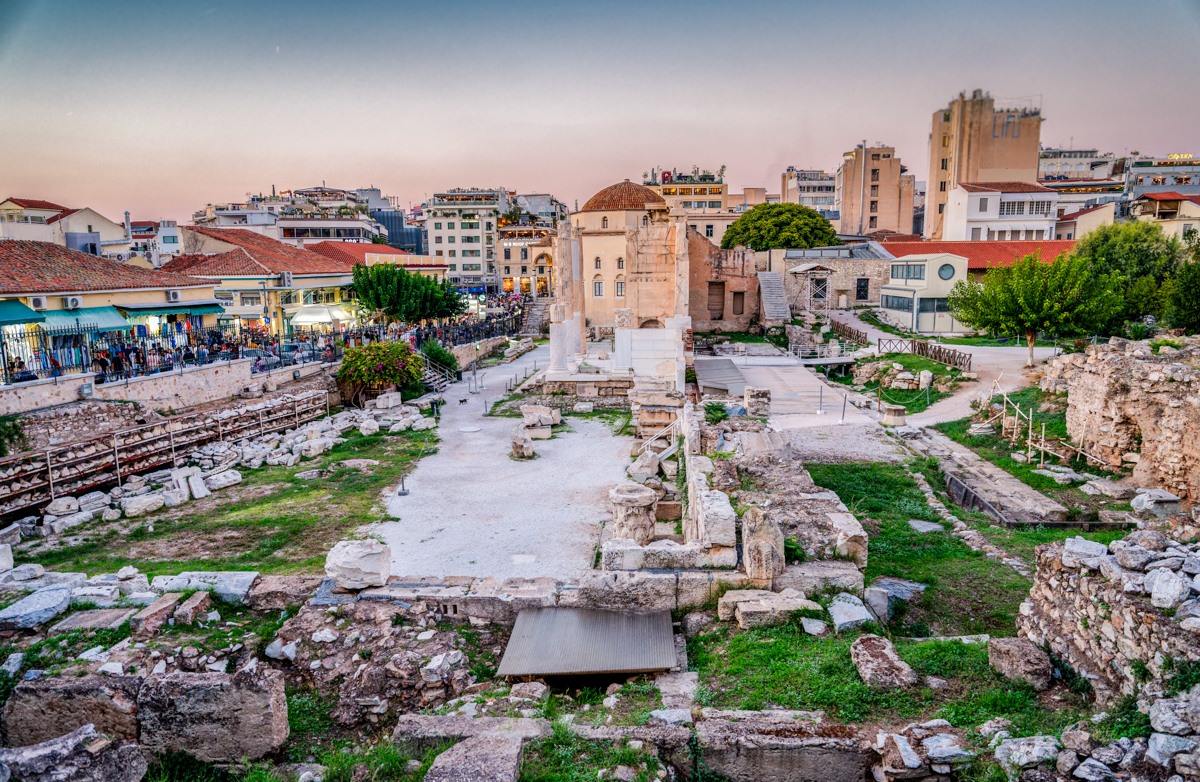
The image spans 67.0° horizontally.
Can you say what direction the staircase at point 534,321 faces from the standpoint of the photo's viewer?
facing the viewer and to the left of the viewer

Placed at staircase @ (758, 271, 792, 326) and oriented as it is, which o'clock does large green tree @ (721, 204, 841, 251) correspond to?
The large green tree is roughly at 6 o'clock from the staircase.

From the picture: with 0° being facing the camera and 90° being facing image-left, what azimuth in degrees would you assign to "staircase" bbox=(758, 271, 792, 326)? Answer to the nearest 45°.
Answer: approximately 0°

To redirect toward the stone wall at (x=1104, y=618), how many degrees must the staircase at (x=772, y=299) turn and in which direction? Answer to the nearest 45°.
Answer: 0° — it already faces it

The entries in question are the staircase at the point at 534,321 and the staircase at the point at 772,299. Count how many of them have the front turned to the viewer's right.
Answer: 0

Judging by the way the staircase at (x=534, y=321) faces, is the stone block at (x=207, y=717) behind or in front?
in front

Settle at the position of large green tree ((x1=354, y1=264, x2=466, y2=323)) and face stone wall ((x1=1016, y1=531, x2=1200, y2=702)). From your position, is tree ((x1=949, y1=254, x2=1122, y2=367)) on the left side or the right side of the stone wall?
left

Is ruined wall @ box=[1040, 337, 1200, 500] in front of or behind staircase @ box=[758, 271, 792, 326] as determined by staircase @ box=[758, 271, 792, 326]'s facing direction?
in front

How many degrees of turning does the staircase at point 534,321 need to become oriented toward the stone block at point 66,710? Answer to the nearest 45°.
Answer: approximately 45° to its left

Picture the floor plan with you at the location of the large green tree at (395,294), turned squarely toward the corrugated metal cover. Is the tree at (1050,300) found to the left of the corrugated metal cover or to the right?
left

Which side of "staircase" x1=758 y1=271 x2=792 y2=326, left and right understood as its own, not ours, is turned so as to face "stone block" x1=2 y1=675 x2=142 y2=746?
front
